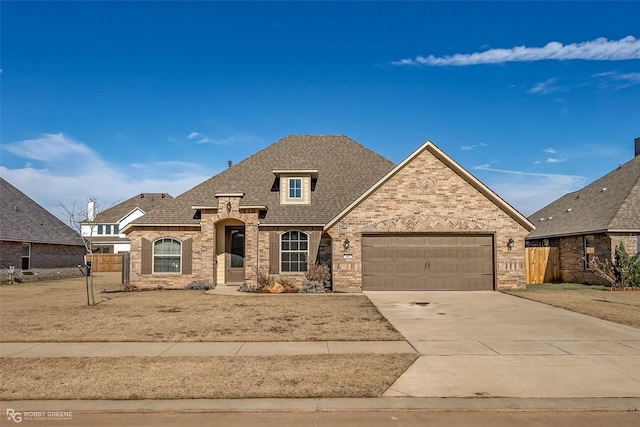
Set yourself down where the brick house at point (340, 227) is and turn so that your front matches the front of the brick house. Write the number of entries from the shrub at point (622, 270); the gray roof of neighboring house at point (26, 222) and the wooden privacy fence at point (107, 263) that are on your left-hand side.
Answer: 1

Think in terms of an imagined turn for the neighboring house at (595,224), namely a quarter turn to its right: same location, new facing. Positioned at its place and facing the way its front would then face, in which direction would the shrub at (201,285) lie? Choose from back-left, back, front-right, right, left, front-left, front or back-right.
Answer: front-left

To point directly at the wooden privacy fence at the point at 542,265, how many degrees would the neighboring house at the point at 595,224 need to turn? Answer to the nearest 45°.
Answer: approximately 90° to its right

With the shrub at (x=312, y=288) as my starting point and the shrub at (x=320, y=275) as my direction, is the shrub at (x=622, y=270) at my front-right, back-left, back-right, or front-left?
front-right

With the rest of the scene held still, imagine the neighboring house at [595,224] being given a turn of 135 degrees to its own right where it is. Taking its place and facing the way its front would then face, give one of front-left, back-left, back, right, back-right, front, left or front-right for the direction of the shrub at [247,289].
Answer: left

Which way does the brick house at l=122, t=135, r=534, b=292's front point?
toward the camera

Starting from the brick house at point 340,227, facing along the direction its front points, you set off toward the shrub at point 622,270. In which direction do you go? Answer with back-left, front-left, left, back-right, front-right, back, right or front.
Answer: left

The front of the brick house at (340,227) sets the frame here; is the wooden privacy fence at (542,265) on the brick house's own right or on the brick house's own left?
on the brick house's own left

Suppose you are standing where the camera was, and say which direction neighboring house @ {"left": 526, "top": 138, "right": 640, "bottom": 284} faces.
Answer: facing the viewer

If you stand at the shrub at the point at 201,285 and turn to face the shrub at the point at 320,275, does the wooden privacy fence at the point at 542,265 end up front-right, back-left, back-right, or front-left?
front-left

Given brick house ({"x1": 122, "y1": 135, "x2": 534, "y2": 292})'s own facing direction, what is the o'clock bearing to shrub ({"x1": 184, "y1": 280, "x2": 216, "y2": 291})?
The shrub is roughly at 1 o'clock from the brick house.

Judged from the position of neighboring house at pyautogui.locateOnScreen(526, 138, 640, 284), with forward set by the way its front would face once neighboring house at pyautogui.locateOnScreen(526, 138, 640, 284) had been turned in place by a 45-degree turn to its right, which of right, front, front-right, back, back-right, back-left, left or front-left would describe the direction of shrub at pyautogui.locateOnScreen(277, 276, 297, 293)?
front

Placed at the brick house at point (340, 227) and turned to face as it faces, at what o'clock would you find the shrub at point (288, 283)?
The shrub is roughly at 2 o'clock from the brick house.

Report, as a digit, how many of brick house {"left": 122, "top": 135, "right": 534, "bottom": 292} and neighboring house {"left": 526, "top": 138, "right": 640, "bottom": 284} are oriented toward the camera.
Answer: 2

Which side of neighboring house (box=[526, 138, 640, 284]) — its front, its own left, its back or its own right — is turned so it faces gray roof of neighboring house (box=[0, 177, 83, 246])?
right
